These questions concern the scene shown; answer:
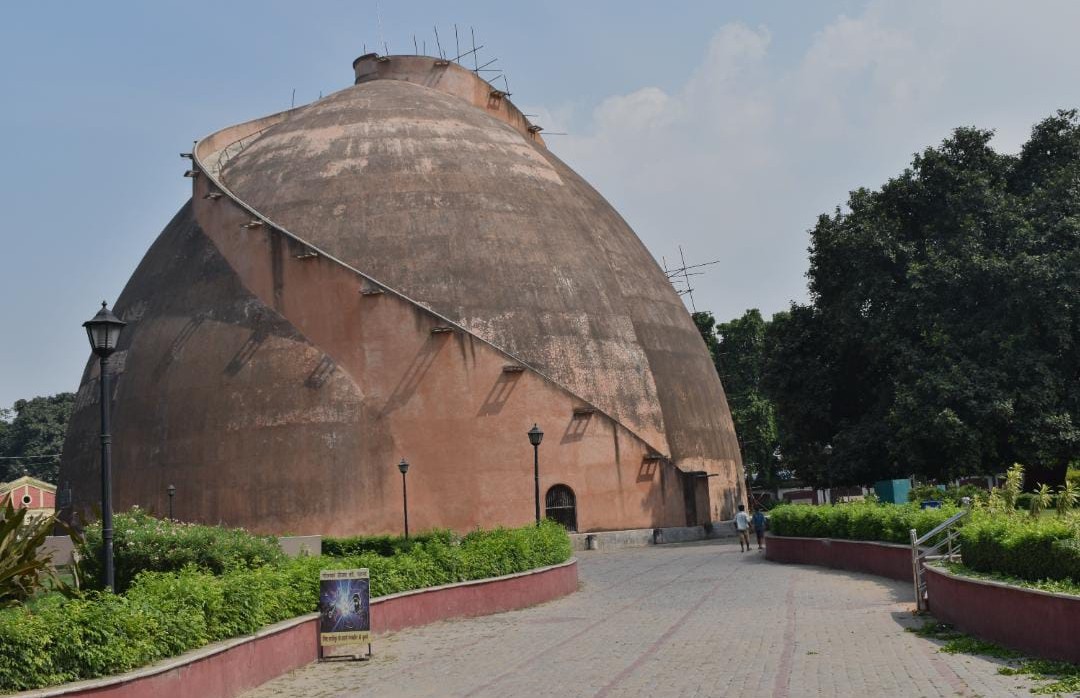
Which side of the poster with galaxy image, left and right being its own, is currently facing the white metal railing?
left

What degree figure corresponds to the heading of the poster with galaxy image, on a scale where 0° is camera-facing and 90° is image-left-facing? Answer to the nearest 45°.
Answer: approximately 0°

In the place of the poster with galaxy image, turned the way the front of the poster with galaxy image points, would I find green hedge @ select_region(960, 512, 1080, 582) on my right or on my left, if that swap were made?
on my left

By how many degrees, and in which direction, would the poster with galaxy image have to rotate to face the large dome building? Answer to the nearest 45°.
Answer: approximately 180°

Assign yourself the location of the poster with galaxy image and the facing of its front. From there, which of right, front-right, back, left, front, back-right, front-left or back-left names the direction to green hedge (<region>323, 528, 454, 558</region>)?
back

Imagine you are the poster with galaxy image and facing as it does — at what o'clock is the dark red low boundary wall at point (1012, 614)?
The dark red low boundary wall is roughly at 10 o'clock from the poster with galaxy image.

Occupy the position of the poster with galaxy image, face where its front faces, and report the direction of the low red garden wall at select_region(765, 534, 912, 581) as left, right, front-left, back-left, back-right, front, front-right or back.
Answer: back-left

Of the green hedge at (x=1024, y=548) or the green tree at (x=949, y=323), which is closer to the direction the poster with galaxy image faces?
the green hedge

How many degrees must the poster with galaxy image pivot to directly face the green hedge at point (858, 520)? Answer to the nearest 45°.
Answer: approximately 135° to its left

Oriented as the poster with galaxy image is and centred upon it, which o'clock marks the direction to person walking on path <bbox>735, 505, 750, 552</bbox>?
The person walking on path is roughly at 7 o'clock from the poster with galaxy image.

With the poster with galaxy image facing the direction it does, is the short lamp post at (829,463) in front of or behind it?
behind

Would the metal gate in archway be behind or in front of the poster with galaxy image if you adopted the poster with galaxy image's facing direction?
behind

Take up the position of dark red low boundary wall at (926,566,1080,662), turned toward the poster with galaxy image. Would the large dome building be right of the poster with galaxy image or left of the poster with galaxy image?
right

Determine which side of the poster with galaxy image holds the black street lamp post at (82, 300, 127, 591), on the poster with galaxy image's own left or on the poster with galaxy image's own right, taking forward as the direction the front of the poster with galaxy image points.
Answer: on the poster with galaxy image's own right

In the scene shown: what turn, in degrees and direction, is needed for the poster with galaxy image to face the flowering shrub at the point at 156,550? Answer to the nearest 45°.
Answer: approximately 135° to its right
